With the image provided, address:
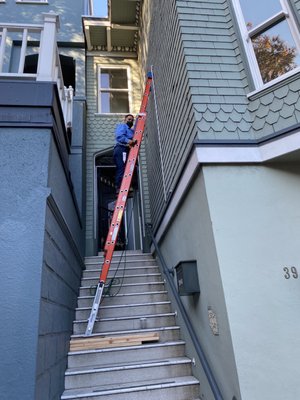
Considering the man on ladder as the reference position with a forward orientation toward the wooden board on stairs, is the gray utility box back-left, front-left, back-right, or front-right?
front-left

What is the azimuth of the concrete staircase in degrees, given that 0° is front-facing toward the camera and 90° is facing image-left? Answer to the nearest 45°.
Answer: approximately 0°

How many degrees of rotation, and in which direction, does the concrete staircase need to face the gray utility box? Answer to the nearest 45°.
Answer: approximately 45° to its left
